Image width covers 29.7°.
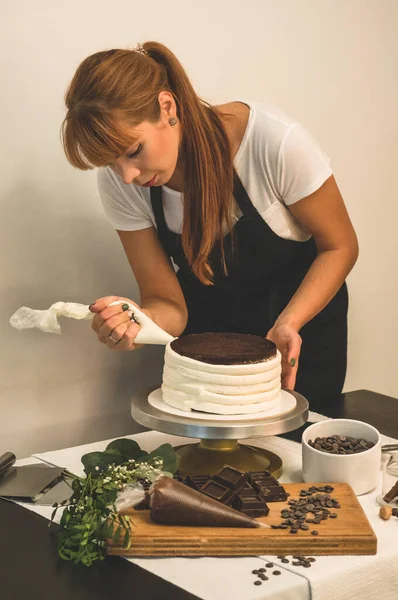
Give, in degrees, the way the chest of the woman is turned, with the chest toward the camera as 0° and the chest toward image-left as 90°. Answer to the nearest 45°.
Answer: approximately 45°

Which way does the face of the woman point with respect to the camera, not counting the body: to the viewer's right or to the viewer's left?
to the viewer's left

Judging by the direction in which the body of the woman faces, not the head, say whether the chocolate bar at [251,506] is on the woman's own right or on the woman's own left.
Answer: on the woman's own left

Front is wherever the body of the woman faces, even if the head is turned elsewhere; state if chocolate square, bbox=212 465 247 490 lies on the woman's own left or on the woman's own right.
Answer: on the woman's own left

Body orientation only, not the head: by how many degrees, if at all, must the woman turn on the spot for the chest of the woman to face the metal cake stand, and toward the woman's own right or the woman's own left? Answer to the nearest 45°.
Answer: approximately 45° to the woman's own left
